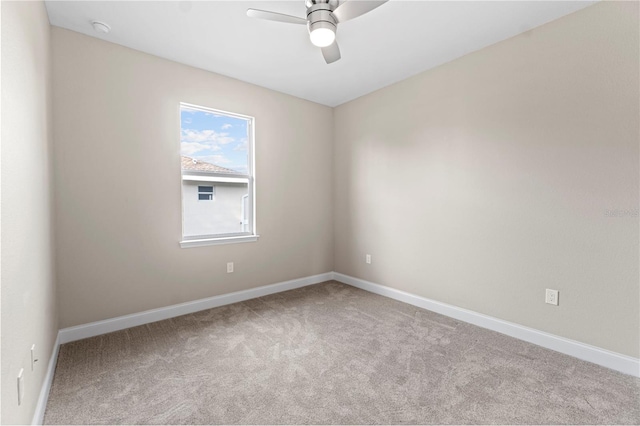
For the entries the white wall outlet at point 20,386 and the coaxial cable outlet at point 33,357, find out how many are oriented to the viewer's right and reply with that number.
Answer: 2

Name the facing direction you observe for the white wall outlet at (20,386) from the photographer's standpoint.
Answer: facing to the right of the viewer

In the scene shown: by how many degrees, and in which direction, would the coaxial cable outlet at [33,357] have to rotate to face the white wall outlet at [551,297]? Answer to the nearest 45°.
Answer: approximately 45° to its right

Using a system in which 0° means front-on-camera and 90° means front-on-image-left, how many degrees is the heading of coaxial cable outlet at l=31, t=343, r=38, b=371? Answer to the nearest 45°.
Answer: approximately 270°
